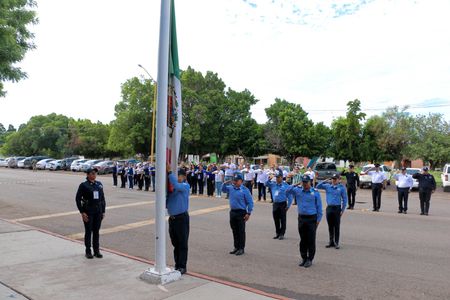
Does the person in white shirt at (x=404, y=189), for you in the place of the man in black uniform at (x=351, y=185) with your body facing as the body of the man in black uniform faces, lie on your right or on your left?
on your left

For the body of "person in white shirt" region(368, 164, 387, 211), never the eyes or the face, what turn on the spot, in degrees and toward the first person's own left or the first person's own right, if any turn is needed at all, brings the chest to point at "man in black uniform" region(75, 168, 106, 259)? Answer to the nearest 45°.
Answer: approximately 45° to the first person's own right

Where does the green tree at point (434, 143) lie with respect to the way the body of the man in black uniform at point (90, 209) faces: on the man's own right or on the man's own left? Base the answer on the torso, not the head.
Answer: on the man's own left

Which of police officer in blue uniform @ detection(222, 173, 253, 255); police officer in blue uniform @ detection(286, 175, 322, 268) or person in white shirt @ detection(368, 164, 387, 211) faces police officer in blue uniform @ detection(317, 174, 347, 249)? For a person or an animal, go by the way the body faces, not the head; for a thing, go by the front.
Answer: the person in white shirt

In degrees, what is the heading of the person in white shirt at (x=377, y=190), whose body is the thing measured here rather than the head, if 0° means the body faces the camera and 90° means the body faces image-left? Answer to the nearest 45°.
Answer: approximately 0°

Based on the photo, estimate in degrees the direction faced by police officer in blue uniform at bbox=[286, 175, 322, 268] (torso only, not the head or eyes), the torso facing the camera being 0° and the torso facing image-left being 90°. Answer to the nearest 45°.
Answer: approximately 45°

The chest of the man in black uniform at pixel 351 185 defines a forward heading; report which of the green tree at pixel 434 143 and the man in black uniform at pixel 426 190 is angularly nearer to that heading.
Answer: the man in black uniform

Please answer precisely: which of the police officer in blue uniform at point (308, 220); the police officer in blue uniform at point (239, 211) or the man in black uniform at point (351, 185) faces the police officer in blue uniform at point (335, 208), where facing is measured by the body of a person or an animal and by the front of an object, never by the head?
the man in black uniform
